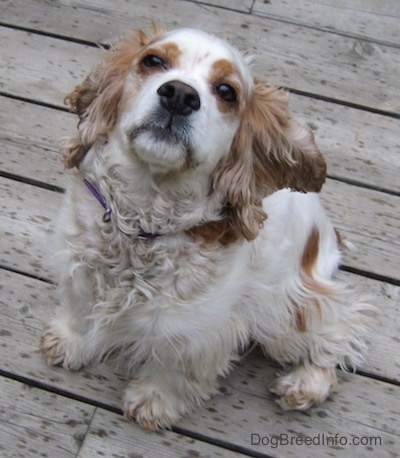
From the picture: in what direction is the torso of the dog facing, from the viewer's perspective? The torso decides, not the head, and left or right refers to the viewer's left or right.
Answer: facing the viewer and to the left of the viewer
